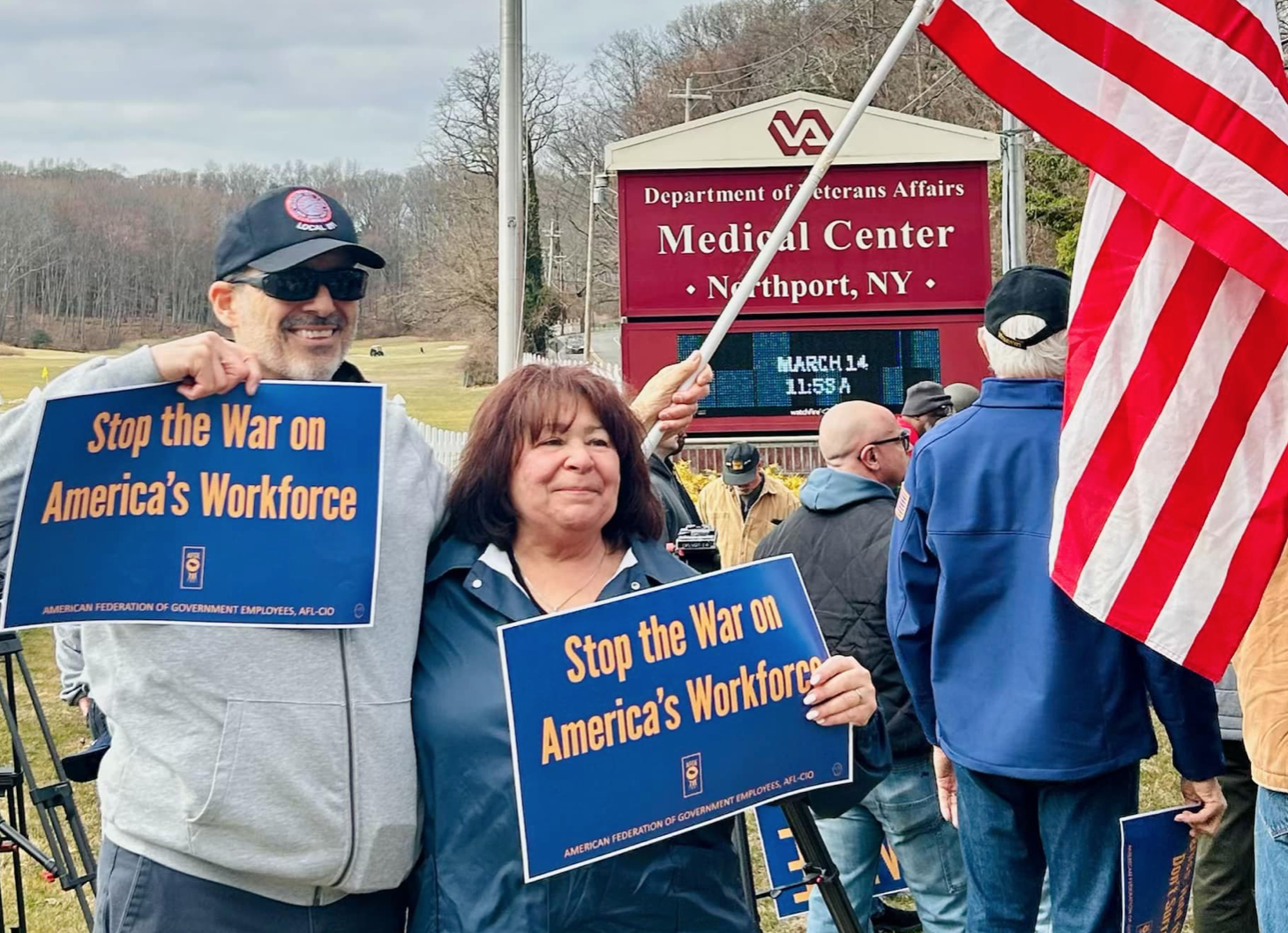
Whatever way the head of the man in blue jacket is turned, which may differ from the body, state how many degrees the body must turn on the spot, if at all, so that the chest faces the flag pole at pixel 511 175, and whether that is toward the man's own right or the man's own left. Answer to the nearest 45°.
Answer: approximately 45° to the man's own left

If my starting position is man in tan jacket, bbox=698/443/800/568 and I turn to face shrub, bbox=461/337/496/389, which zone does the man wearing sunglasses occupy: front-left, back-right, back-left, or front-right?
back-left

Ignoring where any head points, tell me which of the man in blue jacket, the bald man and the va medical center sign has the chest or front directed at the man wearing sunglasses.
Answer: the va medical center sign

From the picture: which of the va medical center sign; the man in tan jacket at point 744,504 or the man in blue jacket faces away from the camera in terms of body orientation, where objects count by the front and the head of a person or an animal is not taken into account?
the man in blue jacket

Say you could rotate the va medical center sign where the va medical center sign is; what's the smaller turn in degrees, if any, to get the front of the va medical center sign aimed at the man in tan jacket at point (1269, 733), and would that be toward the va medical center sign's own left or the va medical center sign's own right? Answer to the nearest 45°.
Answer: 0° — it already faces them

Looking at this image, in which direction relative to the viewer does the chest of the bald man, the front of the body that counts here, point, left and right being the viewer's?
facing away from the viewer and to the right of the viewer

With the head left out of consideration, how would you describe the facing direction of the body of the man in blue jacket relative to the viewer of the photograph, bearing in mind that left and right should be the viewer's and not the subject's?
facing away from the viewer

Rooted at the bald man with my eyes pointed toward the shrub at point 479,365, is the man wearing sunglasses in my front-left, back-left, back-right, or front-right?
back-left

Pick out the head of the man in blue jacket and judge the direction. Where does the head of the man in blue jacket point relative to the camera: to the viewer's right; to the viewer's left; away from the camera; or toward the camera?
away from the camera

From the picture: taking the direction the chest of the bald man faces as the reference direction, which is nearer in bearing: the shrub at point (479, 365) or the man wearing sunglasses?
the shrub
